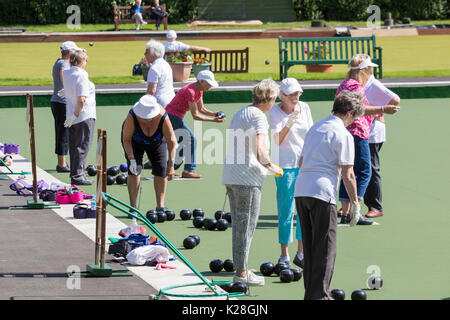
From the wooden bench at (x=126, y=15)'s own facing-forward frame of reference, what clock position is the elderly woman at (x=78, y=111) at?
The elderly woman is roughly at 12 o'clock from the wooden bench.

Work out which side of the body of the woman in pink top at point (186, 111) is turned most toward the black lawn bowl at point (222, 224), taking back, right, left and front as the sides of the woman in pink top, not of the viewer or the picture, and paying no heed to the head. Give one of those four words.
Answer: right

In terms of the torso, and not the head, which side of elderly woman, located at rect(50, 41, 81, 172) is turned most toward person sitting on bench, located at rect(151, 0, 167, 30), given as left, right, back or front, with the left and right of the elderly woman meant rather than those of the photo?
left

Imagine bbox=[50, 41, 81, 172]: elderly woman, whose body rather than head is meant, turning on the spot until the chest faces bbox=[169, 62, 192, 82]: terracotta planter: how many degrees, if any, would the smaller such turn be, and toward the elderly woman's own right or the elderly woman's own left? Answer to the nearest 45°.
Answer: approximately 90° to the elderly woman's own left

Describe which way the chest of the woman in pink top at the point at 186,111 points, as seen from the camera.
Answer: to the viewer's right

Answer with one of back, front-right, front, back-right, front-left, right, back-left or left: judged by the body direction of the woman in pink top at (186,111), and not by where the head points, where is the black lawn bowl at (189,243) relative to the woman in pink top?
right

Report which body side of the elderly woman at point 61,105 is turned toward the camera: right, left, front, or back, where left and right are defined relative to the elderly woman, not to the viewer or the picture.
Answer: right

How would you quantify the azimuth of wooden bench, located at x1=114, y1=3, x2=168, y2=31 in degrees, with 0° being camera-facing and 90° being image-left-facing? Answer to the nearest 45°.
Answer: approximately 0°

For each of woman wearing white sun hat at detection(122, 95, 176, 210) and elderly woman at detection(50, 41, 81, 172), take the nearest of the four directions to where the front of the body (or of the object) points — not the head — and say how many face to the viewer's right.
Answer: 1

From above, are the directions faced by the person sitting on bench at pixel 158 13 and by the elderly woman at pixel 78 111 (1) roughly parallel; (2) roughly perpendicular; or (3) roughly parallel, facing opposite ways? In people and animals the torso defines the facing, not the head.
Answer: roughly perpendicular
